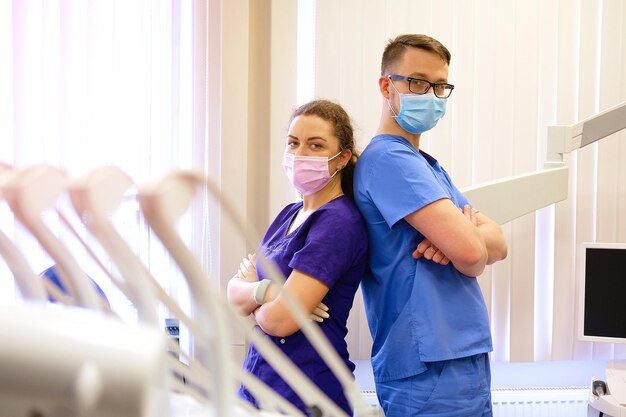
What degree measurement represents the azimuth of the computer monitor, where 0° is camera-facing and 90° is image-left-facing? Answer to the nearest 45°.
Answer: approximately 0°

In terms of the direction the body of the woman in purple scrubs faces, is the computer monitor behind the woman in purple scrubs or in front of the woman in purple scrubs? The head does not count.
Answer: behind

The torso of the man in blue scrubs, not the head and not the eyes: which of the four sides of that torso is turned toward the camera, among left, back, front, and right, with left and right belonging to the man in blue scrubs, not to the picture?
right

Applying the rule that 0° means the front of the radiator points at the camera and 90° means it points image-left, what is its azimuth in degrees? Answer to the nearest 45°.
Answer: approximately 0°

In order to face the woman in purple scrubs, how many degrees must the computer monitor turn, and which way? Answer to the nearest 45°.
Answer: approximately 45° to its right

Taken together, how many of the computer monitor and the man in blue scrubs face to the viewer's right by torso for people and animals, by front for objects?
1
